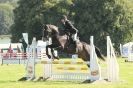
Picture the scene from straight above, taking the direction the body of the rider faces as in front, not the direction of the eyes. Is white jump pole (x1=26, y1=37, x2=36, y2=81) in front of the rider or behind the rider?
in front

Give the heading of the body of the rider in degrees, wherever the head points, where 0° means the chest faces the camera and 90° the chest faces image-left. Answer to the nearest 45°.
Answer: approximately 90°

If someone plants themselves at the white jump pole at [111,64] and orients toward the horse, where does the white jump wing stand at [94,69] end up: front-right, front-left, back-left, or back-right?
front-left
